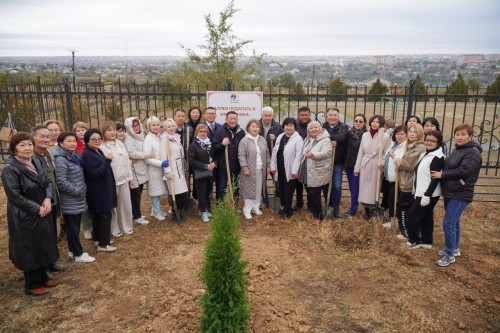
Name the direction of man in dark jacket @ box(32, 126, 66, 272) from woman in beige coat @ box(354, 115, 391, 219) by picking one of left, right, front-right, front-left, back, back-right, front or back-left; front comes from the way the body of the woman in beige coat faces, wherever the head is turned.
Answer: front-right

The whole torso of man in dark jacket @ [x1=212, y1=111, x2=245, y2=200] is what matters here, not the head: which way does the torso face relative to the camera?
toward the camera

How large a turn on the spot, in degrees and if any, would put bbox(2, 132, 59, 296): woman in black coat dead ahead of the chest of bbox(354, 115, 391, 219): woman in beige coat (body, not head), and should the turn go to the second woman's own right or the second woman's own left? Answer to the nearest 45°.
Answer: approximately 45° to the second woman's own right

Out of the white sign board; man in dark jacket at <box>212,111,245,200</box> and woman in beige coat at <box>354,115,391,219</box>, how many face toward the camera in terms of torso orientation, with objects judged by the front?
3

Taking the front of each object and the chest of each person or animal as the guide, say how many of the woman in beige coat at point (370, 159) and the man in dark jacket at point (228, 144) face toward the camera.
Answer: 2

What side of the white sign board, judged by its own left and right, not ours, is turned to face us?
front

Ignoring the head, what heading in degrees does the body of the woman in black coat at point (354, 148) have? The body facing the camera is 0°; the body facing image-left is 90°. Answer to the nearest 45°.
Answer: approximately 45°

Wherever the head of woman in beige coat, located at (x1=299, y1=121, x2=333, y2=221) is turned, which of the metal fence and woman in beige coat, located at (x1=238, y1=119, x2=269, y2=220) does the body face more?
the woman in beige coat

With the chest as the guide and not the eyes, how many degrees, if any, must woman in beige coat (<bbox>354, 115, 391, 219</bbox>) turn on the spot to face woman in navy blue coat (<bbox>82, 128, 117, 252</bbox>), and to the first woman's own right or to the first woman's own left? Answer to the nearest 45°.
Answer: approximately 45° to the first woman's own right

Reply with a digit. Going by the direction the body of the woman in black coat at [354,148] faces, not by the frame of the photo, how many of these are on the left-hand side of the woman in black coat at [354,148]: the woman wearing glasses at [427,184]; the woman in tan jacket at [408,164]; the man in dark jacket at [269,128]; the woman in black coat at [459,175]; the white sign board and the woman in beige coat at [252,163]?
3

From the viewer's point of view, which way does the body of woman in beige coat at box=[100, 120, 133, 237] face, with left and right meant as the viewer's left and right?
facing the viewer and to the right of the viewer
